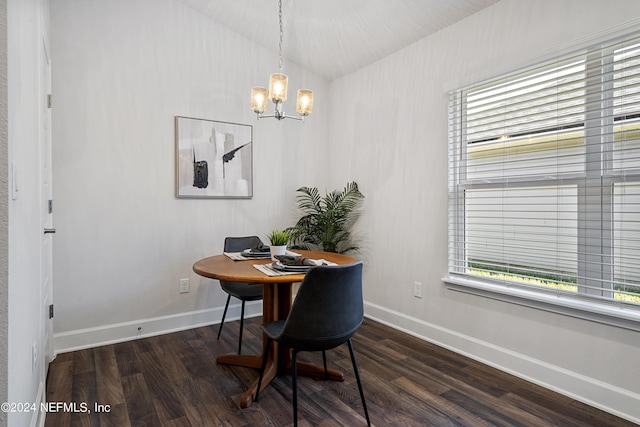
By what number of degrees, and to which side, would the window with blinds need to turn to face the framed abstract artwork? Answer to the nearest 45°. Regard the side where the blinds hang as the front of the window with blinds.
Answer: approximately 45° to its right

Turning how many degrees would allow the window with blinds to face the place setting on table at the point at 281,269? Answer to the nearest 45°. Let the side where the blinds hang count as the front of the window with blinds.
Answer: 0° — it already faces it

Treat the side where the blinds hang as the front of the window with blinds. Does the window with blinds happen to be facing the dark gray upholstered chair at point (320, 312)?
yes

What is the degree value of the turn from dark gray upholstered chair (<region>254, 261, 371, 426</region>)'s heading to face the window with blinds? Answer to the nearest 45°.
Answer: approximately 135° to its right

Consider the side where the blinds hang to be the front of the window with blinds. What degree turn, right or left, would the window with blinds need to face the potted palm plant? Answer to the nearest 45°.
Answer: approximately 45° to its right

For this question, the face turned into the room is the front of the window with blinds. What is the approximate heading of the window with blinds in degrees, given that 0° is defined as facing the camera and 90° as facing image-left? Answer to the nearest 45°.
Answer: approximately 45°

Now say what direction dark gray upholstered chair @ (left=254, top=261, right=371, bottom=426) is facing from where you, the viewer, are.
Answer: facing away from the viewer and to the left of the viewer

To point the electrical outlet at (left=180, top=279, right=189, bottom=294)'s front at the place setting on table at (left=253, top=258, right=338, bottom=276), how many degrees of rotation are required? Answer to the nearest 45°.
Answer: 0° — it already faces it

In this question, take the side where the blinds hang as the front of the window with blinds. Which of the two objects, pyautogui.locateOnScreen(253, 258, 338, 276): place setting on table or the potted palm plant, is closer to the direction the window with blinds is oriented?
the place setting on table

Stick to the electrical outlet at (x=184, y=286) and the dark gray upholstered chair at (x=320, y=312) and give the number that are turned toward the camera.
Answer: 1
